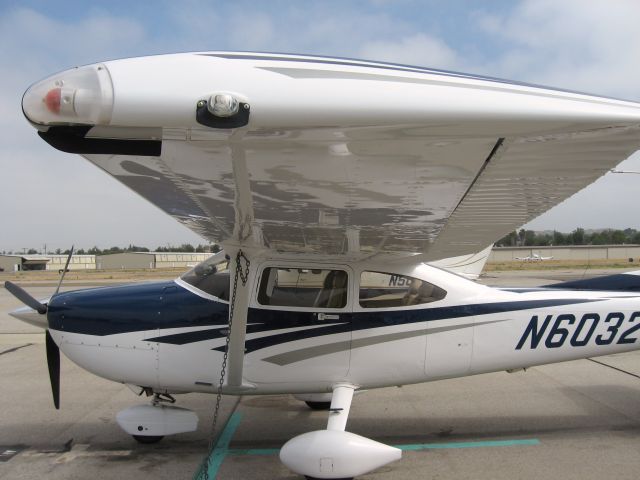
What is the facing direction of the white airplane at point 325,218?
to the viewer's left
